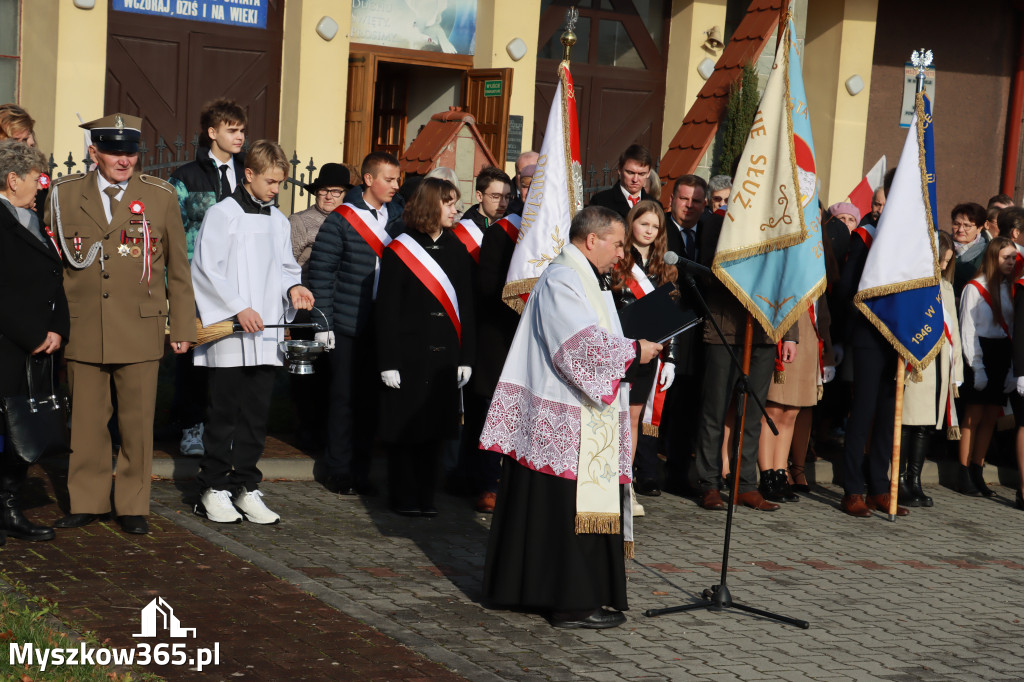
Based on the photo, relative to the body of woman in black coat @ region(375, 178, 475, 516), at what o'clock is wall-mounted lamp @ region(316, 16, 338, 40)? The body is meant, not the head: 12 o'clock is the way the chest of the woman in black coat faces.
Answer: The wall-mounted lamp is roughly at 7 o'clock from the woman in black coat.

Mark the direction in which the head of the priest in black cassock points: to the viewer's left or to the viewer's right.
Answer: to the viewer's right

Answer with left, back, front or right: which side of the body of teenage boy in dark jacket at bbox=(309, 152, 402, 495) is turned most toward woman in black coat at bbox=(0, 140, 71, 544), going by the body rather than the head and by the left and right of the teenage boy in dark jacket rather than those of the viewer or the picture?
right

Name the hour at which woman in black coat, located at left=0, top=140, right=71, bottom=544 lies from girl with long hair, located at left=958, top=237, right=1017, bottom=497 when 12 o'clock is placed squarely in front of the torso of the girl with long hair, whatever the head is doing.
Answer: The woman in black coat is roughly at 3 o'clock from the girl with long hair.

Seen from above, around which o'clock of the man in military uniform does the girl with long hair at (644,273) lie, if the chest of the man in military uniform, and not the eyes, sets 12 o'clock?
The girl with long hair is roughly at 9 o'clock from the man in military uniform.

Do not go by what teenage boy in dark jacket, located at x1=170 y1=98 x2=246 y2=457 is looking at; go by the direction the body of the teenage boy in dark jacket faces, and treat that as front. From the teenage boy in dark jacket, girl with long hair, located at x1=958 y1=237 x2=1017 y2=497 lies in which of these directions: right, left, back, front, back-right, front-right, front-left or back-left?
front-left

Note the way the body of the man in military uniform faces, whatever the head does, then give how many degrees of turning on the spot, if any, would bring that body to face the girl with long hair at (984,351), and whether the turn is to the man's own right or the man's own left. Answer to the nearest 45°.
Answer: approximately 90° to the man's own left

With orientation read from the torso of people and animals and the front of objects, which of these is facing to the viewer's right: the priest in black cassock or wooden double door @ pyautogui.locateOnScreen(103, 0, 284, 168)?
the priest in black cassock

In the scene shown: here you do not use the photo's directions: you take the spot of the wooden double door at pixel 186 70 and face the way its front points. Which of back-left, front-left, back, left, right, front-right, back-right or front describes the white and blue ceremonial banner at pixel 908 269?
front-left

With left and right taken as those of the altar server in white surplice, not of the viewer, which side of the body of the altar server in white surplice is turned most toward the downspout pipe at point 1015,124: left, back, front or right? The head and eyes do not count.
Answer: left

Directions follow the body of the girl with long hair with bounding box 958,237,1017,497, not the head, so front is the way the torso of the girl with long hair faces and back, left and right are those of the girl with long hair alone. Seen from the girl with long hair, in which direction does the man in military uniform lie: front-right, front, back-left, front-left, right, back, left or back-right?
right

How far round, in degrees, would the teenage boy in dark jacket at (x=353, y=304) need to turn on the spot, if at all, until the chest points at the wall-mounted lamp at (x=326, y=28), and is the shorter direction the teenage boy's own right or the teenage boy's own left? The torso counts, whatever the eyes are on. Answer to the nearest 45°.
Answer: approximately 135° to the teenage boy's own left
